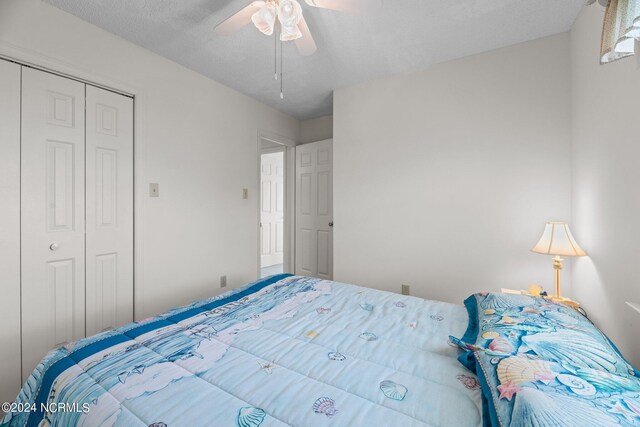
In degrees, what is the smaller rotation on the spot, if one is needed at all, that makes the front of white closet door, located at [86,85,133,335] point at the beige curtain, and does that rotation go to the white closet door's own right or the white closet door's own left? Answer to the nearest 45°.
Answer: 0° — it already faces it

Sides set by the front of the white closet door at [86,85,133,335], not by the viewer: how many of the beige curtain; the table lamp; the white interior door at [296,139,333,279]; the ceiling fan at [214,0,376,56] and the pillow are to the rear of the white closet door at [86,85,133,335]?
0

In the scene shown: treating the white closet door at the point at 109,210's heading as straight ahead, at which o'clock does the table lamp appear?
The table lamp is roughly at 12 o'clock from the white closet door.

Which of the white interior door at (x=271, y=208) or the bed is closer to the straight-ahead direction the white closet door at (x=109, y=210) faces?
the bed

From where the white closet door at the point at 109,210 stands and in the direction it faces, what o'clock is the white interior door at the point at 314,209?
The white interior door is roughly at 10 o'clock from the white closet door.

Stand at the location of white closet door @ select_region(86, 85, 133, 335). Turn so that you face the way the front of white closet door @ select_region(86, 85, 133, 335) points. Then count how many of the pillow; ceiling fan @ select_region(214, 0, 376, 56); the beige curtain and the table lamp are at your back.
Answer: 0

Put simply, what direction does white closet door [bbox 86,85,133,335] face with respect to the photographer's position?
facing the viewer and to the right of the viewer

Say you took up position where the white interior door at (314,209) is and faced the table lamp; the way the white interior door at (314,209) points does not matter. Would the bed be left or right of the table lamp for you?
right

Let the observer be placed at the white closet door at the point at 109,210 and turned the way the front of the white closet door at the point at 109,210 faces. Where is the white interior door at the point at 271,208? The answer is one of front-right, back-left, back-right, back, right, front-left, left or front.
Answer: left

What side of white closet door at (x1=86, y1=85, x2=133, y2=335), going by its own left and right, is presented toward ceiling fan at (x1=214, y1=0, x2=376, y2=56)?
front

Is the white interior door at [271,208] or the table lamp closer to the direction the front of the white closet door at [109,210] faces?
the table lamp

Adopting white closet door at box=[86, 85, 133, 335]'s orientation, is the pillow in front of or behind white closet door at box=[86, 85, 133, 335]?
in front

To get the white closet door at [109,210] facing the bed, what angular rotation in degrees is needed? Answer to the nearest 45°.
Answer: approximately 45° to its right

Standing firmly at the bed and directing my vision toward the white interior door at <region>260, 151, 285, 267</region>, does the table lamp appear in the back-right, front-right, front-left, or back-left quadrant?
front-right
